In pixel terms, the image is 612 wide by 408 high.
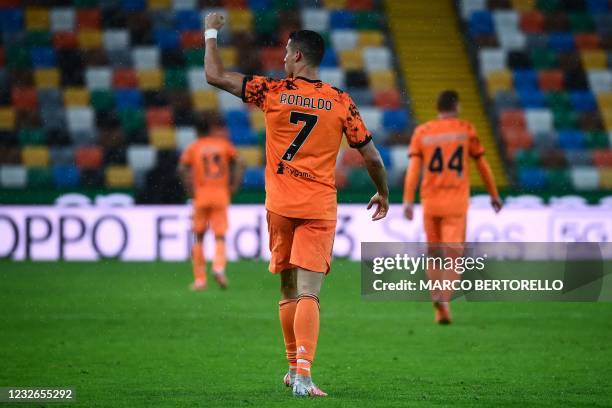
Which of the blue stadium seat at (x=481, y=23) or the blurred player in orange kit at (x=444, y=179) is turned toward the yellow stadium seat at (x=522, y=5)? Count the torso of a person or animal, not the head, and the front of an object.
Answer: the blurred player in orange kit

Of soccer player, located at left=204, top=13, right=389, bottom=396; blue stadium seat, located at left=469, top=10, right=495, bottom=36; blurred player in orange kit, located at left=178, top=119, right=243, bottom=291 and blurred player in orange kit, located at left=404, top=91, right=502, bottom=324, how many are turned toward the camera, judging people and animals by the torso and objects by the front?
1

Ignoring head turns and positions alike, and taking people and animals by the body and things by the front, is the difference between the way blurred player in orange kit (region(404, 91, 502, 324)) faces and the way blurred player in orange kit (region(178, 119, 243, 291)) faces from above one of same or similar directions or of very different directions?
same or similar directions

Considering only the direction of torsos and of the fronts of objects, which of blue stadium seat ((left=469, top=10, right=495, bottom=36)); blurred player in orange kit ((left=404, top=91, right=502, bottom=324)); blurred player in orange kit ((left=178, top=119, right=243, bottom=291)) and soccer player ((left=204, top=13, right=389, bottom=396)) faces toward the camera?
the blue stadium seat

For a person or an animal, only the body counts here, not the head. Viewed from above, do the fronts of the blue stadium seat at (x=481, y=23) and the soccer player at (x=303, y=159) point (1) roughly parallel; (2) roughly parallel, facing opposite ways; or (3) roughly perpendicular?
roughly parallel, facing opposite ways

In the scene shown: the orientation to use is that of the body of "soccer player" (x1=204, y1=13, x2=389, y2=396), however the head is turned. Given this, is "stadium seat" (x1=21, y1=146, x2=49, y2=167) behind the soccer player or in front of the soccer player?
in front

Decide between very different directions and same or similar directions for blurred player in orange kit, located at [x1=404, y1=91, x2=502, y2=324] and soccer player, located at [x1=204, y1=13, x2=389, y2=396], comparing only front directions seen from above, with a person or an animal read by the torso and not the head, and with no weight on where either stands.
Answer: same or similar directions

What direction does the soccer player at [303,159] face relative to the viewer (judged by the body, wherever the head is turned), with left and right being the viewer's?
facing away from the viewer

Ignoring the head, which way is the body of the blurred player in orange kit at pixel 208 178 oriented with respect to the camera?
away from the camera

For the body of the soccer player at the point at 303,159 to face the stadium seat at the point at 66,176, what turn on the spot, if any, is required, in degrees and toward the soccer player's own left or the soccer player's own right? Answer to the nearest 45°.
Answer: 0° — they already face it

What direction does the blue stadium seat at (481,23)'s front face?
toward the camera

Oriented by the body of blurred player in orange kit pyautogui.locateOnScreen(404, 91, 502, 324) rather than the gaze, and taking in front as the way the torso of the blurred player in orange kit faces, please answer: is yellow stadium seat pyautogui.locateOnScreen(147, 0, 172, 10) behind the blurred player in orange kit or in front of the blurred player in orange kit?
in front

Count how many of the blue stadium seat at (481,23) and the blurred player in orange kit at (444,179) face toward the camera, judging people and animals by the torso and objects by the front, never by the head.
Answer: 1

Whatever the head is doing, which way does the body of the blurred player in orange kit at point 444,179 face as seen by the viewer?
away from the camera

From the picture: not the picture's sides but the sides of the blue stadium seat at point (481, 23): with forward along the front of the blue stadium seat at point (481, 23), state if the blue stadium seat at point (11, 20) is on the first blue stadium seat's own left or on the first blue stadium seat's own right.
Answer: on the first blue stadium seat's own right

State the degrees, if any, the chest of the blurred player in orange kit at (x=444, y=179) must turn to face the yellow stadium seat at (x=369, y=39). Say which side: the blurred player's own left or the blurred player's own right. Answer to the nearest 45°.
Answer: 0° — they already face it

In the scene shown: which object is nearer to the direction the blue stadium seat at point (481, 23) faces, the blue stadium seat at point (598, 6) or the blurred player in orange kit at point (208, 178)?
the blurred player in orange kit

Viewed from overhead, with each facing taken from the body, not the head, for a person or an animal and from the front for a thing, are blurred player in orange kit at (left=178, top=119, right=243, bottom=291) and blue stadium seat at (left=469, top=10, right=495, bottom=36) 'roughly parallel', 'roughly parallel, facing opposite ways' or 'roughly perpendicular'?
roughly parallel, facing opposite ways

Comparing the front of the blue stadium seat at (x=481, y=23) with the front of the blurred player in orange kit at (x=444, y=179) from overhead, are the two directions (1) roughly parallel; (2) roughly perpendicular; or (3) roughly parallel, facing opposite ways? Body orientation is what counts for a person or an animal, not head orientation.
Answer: roughly parallel, facing opposite ways
